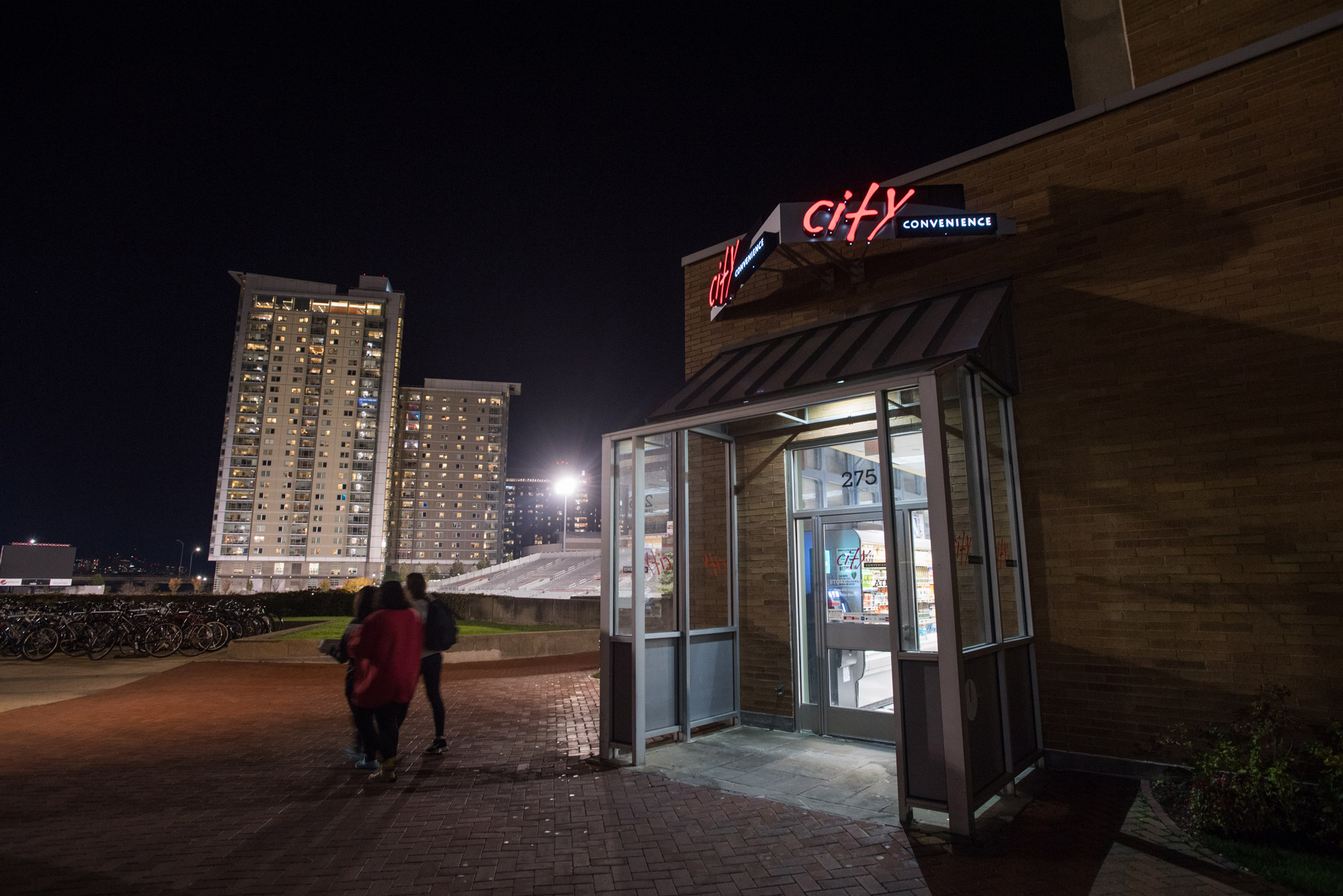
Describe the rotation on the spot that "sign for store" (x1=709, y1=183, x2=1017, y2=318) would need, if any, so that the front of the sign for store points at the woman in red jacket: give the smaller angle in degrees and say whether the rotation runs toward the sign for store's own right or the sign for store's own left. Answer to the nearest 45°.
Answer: approximately 45° to the sign for store's own right

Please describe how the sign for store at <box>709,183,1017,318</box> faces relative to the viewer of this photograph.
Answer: facing the viewer

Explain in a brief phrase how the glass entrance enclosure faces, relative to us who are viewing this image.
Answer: facing the viewer and to the left of the viewer

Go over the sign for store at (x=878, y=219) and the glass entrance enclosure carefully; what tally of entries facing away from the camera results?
0

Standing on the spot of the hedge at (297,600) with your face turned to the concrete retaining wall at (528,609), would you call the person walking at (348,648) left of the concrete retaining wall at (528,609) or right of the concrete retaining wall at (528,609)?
right

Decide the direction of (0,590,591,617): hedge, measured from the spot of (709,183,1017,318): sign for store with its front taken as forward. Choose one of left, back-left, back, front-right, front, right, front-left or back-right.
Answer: back-right

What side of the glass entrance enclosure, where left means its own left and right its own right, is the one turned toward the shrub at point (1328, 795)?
left

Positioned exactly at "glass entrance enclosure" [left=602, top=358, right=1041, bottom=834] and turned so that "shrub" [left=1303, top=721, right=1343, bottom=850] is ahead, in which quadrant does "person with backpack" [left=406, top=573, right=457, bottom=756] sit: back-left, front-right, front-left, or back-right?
back-right

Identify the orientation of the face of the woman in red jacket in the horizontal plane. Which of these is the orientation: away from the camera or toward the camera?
away from the camera

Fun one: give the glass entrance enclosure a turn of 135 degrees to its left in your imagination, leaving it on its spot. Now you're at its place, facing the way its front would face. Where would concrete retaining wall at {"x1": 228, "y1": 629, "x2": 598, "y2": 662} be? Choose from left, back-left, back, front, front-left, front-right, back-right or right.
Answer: back-left

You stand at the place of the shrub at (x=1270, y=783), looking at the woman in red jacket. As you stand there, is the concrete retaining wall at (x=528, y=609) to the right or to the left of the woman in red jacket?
right

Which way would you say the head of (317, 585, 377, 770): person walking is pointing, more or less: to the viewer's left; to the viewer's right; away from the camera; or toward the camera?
away from the camera

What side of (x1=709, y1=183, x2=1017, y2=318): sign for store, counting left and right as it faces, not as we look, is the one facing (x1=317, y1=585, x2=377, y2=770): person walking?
right

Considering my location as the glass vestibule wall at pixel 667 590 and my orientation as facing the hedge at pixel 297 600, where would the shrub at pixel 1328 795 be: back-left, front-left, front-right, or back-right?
back-right
